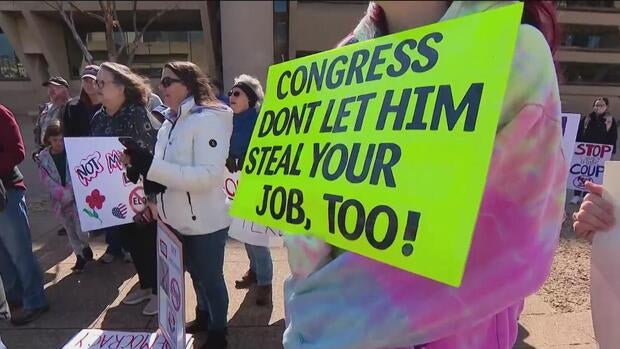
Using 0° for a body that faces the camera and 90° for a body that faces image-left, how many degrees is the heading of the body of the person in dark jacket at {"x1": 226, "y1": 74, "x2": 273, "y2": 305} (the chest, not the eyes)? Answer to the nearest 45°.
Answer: approximately 45°

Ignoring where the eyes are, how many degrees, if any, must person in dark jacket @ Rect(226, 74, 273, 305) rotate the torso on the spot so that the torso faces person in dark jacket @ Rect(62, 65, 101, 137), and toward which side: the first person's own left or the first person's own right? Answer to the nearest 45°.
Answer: approximately 90° to the first person's own right

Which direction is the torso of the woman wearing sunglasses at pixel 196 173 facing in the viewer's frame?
to the viewer's left

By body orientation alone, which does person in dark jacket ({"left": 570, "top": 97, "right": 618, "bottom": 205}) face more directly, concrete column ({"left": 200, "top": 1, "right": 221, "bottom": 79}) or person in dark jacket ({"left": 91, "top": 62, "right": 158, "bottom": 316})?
the person in dark jacket

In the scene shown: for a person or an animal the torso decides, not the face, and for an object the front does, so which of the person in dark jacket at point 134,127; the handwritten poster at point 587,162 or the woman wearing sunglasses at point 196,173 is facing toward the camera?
the handwritten poster

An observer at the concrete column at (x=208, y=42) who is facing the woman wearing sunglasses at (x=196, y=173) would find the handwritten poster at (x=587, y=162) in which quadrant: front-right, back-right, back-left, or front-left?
front-left

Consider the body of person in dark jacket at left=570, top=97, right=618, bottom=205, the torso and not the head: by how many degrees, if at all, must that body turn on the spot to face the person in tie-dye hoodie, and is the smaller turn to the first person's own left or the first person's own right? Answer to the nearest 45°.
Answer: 0° — they already face them

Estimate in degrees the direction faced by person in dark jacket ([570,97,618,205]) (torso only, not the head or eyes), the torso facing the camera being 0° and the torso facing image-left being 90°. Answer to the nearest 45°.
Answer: approximately 0°
